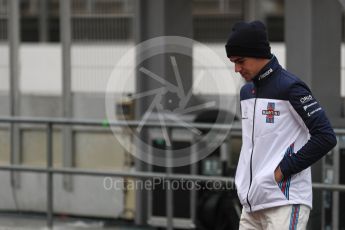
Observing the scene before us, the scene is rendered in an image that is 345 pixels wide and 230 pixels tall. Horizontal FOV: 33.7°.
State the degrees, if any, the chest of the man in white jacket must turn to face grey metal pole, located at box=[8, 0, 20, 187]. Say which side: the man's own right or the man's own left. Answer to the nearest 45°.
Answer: approximately 90° to the man's own right

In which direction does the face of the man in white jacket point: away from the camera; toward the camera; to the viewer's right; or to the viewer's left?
to the viewer's left

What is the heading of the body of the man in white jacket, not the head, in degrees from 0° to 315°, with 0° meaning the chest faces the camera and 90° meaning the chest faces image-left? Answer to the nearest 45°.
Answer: approximately 45°

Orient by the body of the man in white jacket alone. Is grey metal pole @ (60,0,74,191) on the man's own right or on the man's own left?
on the man's own right

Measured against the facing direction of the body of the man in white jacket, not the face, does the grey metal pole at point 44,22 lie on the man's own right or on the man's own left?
on the man's own right

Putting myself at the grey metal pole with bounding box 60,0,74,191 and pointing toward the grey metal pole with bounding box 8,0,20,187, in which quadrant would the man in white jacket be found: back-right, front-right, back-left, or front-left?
back-left
